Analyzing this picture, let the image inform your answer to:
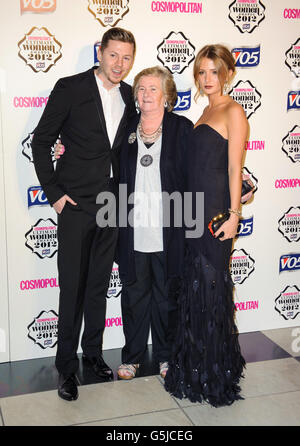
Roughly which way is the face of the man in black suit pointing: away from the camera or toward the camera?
toward the camera

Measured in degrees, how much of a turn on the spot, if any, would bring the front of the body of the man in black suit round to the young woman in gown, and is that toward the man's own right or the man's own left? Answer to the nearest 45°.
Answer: approximately 45° to the man's own left

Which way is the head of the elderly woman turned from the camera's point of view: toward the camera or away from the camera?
toward the camera

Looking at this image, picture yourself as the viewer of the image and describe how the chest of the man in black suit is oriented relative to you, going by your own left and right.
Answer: facing the viewer and to the right of the viewer

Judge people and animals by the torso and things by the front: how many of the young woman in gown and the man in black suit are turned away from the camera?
0

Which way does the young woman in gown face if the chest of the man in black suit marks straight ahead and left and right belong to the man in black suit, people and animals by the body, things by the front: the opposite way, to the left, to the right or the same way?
to the right

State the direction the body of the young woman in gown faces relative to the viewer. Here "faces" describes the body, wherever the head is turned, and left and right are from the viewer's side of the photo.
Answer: facing the viewer and to the left of the viewer

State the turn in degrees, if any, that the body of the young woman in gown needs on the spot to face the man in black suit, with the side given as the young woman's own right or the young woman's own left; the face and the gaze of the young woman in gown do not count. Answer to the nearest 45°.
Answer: approximately 45° to the young woman's own right
